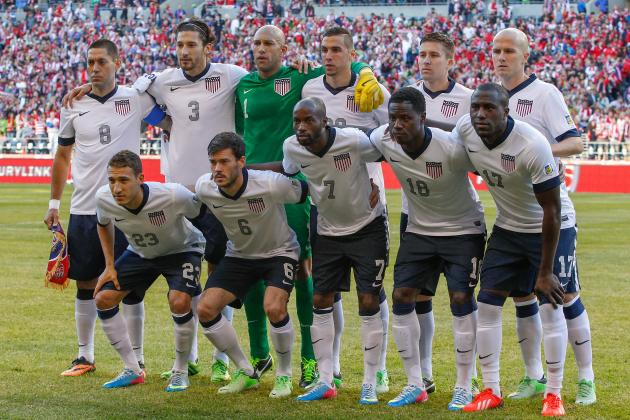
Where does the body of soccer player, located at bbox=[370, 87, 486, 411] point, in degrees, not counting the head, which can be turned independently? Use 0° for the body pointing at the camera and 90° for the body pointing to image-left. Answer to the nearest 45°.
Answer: approximately 45°

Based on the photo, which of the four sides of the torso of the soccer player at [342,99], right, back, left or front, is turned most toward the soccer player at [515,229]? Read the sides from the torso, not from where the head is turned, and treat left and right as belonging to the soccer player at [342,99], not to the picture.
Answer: left

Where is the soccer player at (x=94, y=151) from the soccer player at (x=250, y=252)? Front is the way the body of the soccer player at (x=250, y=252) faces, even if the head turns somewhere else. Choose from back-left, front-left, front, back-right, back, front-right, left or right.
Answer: right

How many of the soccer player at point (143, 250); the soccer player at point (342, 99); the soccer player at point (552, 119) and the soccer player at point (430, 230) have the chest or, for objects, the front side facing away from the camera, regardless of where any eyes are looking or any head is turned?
0

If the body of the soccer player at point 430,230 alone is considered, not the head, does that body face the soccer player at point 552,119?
no

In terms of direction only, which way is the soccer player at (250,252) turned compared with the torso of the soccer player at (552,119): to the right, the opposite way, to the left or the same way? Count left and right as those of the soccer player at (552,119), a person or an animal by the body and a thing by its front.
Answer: the same way

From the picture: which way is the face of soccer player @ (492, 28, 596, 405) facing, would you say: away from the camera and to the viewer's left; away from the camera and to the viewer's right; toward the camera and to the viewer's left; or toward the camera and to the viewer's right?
toward the camera and to the viewer's left

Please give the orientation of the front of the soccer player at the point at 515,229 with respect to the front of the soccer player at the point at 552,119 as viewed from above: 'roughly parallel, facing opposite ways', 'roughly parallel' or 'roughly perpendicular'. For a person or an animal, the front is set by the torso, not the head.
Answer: roughly parallel

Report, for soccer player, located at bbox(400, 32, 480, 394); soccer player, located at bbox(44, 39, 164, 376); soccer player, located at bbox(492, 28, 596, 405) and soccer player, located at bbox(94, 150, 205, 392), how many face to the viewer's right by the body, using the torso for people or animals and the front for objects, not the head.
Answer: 0

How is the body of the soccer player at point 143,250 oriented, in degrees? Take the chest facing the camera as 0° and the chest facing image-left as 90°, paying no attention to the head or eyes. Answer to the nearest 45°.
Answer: approximately 45°

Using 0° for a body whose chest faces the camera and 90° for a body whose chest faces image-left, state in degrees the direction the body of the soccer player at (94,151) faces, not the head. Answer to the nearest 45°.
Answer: approximately 0°

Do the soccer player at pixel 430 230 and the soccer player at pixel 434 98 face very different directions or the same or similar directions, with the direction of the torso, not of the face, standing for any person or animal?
same or similar directions

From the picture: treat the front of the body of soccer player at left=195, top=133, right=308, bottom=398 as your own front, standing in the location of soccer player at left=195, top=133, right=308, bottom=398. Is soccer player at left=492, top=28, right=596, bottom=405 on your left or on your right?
on your left

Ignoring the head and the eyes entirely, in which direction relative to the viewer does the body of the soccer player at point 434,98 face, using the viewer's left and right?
facing the viewer and to the left of the viewer

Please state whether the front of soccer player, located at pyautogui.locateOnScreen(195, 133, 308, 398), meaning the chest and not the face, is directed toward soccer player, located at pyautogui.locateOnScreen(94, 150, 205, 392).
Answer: no
